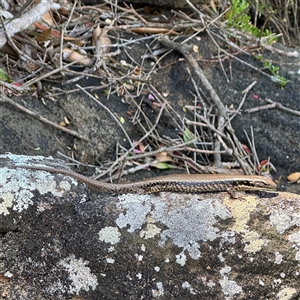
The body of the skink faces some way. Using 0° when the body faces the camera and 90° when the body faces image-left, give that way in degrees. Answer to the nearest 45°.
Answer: approximately 270°

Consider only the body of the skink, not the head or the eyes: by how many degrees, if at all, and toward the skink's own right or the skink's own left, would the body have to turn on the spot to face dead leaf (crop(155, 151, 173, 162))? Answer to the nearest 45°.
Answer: approximately 90° to the skink's own left

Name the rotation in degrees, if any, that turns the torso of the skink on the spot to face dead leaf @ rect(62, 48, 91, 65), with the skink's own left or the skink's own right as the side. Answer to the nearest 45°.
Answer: approximately 90° to the skink's own left
